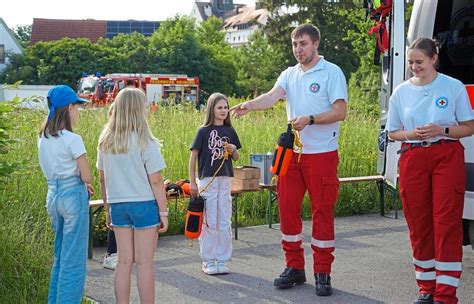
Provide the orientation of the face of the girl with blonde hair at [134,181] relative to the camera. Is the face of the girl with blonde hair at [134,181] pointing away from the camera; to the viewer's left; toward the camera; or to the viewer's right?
away from the camera

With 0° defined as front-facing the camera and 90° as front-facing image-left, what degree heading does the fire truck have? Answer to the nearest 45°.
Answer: approximately 45°

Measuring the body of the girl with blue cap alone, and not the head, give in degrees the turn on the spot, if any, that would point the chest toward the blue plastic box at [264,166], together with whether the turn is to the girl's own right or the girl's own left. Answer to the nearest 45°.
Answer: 0° — they already face it

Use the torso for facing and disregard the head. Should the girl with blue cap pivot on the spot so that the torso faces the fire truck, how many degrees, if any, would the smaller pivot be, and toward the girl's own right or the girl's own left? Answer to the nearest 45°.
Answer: approximately 45° to the girl's own left

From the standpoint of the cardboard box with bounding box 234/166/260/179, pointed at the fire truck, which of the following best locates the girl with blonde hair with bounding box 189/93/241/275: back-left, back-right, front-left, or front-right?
back-left

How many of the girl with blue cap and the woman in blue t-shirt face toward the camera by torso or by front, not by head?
1

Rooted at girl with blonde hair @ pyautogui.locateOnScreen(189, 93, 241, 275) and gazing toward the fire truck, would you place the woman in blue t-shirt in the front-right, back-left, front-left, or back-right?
back-right

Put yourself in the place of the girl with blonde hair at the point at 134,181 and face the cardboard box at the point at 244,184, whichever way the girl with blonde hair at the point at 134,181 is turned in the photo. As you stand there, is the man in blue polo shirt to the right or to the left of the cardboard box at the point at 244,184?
right

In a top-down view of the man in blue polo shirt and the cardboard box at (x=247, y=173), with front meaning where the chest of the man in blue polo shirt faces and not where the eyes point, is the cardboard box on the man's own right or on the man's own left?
on the man's own right

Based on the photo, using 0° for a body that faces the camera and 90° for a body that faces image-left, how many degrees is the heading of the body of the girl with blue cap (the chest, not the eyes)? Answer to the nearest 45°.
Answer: approximately 225°

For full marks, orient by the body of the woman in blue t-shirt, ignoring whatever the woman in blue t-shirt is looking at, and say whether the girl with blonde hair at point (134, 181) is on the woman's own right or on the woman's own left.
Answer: on the woman's own right

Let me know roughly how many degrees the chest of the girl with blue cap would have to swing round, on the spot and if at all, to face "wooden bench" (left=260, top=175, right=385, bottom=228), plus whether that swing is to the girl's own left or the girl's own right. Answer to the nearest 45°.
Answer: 0° — they already face it

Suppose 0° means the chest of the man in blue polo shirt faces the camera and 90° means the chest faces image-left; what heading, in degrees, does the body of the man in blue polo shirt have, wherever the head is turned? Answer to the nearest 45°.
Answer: approximately 45°
